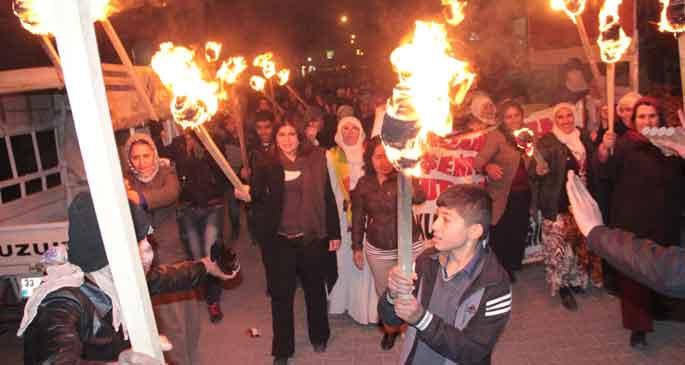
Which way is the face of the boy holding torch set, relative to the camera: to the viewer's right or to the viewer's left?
to the viewer's left

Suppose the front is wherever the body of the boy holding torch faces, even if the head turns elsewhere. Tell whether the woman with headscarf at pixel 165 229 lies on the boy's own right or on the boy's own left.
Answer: on the boy's own right

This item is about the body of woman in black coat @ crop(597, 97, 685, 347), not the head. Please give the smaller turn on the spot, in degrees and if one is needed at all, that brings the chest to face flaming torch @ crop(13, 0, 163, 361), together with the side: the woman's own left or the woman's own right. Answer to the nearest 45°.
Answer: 0° — they already face it

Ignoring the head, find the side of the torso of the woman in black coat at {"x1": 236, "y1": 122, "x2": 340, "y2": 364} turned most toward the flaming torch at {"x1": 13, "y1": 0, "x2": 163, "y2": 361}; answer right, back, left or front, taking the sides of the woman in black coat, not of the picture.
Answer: front

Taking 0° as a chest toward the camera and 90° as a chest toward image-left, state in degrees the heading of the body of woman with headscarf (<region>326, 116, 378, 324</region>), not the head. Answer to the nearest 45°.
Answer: approximately 0°

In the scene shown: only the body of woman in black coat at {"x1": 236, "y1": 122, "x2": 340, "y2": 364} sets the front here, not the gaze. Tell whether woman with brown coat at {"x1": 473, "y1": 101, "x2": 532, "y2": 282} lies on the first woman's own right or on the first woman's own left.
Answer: on the first woman's own left
